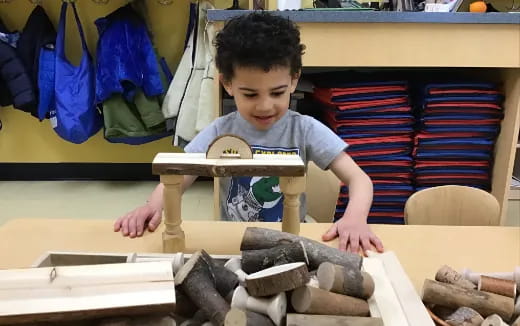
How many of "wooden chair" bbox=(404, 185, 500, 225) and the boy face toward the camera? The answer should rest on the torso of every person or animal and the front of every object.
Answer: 2

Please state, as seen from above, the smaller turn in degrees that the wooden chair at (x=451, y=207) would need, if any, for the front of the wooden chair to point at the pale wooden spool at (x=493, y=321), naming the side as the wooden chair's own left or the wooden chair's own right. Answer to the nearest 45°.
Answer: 0° — it already faces it

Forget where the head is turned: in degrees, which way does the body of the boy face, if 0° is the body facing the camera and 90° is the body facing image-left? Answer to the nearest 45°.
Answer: approximately 0°

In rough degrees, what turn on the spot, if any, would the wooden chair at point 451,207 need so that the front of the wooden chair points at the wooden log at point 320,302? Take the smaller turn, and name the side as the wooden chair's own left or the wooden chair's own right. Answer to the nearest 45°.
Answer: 0° — it already faces it

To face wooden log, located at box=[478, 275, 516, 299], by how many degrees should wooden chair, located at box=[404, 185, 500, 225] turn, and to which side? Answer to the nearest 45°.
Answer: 0° — it already faces it

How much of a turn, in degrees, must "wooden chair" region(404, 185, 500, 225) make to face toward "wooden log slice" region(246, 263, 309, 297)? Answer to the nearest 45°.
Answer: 0° — it already faces it

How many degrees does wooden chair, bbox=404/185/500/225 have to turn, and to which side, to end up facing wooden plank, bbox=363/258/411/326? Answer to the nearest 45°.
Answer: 0° — it already faces it

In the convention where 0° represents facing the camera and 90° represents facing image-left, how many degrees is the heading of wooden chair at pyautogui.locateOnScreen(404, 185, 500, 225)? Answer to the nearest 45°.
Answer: approximately 0°
